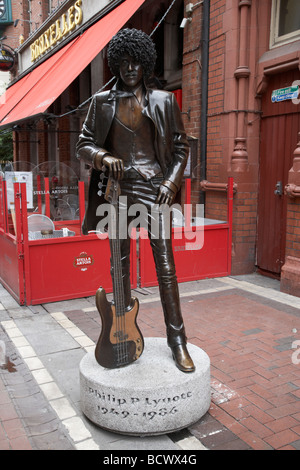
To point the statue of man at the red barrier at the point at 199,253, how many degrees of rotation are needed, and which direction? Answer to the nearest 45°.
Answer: approximately 180°

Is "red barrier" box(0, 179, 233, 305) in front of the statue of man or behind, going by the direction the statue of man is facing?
behind

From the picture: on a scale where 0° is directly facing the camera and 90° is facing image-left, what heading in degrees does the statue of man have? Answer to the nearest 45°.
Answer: approximately 0°
